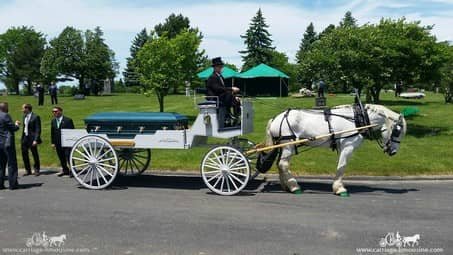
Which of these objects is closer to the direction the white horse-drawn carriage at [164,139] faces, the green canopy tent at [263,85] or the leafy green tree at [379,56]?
the leafy green tree

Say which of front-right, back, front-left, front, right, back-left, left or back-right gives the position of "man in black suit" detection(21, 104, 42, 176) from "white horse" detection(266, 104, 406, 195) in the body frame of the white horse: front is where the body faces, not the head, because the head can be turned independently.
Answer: back

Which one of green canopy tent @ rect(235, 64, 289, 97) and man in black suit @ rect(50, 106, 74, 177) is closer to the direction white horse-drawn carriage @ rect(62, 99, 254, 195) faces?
the green canopy tent

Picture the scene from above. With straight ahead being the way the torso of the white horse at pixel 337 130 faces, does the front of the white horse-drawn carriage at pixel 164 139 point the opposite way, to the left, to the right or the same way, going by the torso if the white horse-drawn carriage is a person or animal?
the same way

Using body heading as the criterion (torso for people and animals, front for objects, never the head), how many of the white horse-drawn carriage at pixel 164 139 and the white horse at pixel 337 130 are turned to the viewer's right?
2

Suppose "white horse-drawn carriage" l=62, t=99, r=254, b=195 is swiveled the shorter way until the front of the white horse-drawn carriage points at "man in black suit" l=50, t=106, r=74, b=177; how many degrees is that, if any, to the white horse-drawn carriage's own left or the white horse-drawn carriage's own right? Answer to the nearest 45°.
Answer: approximately 135° to the white horse-drawn carriage's own left

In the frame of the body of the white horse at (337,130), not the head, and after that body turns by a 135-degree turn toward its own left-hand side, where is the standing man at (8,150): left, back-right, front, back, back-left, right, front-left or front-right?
front-left

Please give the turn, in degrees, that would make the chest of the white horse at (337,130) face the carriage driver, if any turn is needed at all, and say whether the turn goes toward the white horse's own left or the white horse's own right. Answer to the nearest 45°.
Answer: approximately 180°

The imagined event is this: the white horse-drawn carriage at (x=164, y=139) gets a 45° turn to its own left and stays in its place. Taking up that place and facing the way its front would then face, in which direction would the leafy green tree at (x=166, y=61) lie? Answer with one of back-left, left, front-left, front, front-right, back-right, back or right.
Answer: front-left

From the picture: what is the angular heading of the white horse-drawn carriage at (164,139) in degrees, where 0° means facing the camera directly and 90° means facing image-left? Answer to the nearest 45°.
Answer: approximately 270°

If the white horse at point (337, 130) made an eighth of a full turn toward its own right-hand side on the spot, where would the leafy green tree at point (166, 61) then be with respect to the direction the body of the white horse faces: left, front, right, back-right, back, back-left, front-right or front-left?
back

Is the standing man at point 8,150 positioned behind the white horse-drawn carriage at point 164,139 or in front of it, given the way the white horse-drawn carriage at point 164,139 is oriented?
behind

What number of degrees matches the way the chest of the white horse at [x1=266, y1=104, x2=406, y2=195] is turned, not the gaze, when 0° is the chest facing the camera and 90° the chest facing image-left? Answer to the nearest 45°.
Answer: approximately 270°

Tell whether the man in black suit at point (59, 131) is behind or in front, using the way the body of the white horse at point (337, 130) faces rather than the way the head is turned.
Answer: behind
